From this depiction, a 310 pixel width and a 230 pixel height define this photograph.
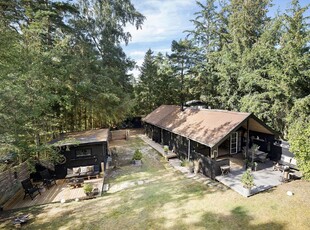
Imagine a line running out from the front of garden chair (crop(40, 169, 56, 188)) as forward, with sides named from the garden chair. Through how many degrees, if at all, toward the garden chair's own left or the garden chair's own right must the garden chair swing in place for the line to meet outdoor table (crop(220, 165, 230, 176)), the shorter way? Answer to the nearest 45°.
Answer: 0° — it already faces it

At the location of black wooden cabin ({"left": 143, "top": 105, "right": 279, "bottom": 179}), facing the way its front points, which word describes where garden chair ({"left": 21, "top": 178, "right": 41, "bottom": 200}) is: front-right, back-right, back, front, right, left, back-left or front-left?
right

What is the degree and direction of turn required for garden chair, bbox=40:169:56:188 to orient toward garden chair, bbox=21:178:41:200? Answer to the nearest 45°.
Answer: approximately 90° to its right

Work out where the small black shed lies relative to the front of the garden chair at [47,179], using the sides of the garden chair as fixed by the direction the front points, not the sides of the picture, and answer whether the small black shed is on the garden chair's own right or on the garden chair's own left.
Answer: on the garden chair's own left

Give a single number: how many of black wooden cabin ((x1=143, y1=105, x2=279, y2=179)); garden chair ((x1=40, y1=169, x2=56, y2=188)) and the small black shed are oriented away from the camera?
0

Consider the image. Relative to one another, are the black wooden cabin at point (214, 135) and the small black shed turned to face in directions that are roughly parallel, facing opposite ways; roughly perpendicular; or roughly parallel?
roughly parallel

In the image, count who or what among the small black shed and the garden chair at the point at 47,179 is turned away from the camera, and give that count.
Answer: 0

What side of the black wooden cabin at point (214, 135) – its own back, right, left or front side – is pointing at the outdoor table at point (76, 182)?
right

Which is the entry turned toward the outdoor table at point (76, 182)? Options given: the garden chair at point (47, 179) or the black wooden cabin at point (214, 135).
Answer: the garden chair

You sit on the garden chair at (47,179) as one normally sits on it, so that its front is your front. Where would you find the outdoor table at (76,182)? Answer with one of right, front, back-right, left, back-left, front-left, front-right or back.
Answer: front

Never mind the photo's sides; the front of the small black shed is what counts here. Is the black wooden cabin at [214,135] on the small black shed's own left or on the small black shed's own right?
on the small black shed's own left

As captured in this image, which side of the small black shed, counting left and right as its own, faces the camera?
front
